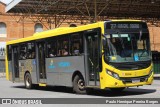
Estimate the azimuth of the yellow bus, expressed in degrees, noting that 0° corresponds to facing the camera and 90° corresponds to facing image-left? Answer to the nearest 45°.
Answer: approximately 315°
